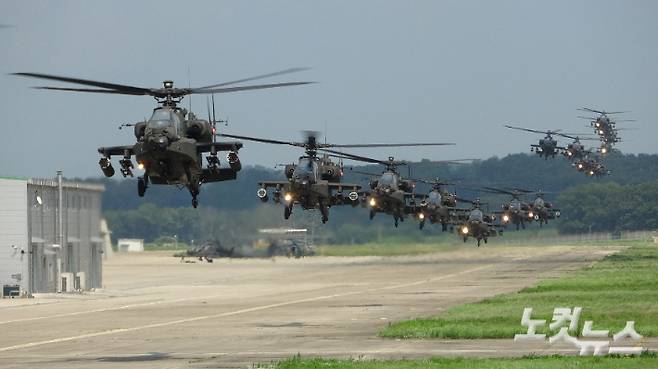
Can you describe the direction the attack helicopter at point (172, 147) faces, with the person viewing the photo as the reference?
facing the viewer
